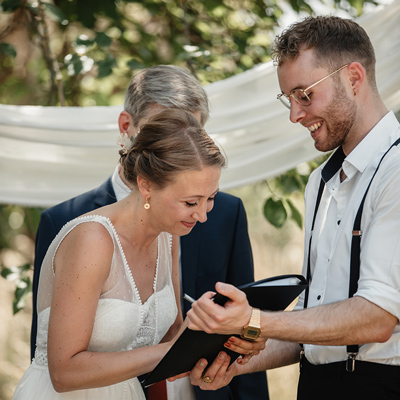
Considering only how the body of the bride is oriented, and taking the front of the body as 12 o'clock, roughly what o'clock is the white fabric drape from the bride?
The white fabric drape is roughly at 8 o'clock from the bride.

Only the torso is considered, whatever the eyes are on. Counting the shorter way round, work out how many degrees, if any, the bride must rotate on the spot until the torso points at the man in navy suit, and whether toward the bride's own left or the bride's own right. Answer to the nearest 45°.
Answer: approximately 90° to the bride's own left

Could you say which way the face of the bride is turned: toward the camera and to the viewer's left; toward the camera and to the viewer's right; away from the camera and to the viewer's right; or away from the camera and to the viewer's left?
toward the camera and to the viewer's right

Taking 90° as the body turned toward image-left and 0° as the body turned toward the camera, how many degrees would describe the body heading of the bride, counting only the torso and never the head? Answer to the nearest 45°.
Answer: approximately 315°
